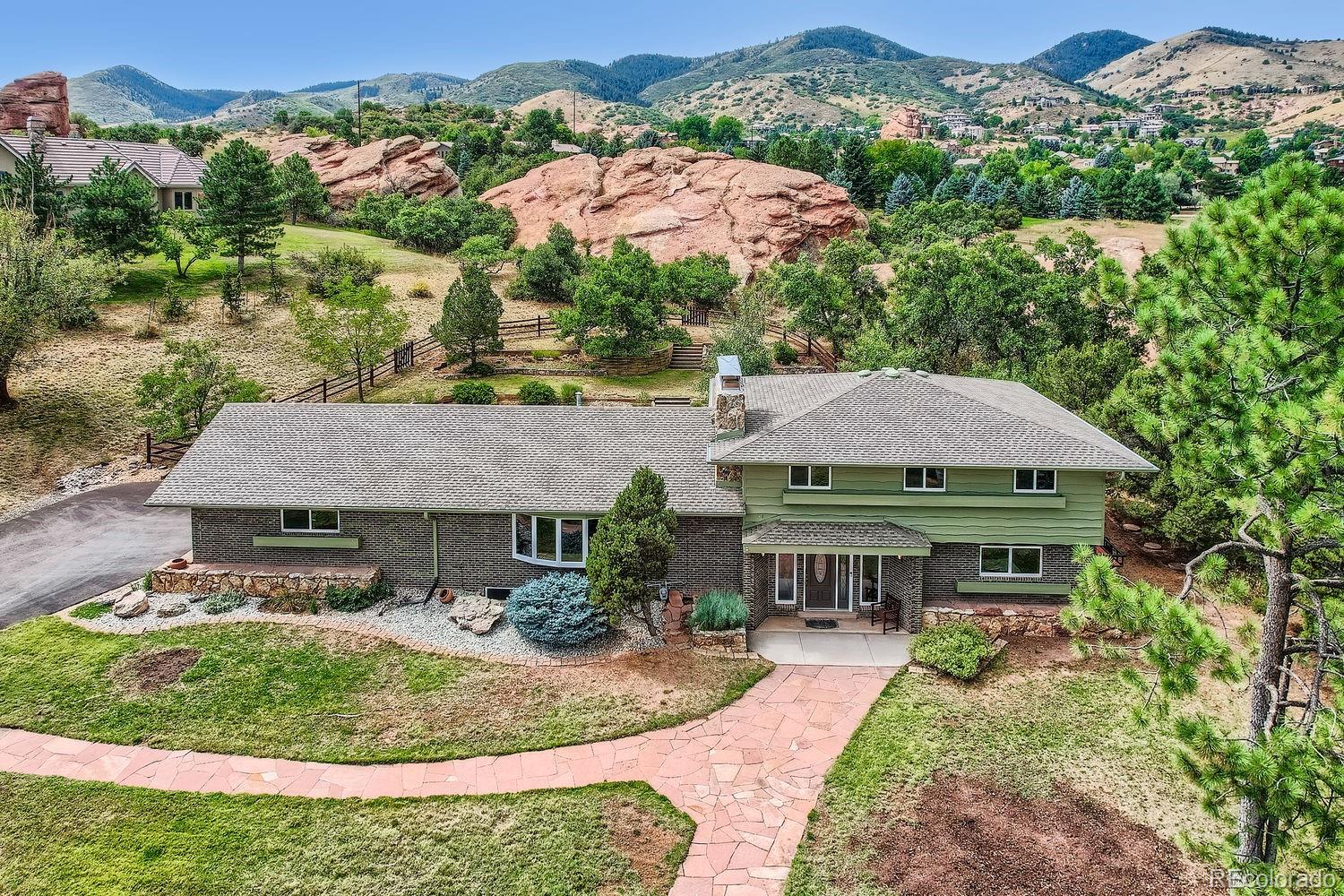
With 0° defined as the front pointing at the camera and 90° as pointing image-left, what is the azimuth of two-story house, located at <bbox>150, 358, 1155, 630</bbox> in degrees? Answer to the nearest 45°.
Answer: approximately 0°

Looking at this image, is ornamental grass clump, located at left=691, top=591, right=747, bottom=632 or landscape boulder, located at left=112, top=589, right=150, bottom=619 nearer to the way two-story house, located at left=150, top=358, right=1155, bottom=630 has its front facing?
the ornamental grass clump

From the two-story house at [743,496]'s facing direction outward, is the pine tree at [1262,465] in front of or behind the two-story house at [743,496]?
in front

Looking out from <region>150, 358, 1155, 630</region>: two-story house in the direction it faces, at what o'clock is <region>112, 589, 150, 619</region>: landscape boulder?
The landscape boulder is roughly at 3 o'clock from the two-story house.

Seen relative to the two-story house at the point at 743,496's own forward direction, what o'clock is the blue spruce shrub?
The blue spruce shrub is roughly at 2 o'clock from the two-story house.

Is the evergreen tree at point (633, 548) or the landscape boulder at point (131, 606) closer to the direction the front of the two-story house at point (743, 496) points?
the evergreen tree

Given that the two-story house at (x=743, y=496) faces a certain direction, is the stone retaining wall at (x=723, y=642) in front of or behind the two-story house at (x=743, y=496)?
in front

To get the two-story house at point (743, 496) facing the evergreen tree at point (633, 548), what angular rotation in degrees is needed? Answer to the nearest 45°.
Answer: approximately 45° to its right

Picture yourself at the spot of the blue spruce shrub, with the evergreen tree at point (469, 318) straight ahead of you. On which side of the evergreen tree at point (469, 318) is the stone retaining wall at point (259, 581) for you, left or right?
left

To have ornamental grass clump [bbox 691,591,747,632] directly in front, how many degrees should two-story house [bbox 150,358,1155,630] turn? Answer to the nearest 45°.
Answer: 0° — it already faces it
